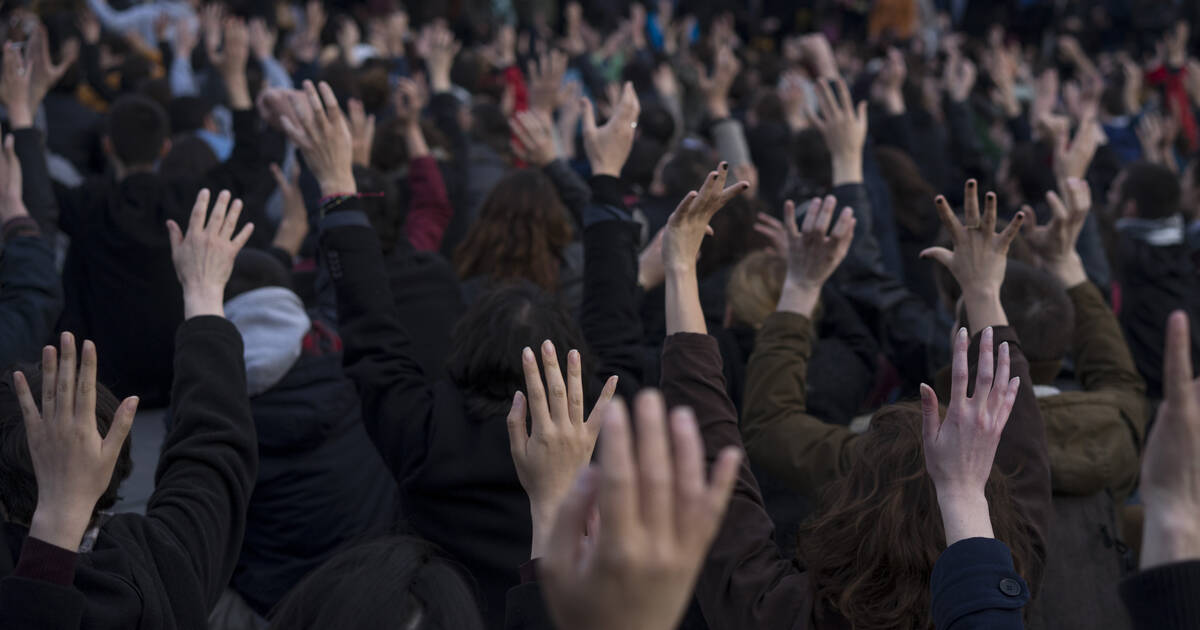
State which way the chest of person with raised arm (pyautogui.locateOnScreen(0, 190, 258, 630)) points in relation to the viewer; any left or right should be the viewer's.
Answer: facing away from the viewer

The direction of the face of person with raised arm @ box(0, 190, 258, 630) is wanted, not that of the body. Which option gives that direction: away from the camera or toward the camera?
away from the camera
